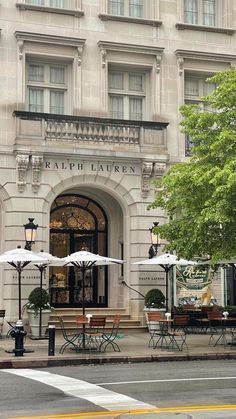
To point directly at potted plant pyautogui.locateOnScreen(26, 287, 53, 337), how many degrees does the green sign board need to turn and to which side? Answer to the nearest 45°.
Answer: approximately 45° to its right

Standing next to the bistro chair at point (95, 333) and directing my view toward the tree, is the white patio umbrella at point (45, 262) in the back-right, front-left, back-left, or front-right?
back-left

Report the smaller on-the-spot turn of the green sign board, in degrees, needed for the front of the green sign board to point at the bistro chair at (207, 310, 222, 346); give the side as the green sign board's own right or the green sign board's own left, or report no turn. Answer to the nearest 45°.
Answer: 0° — it already faces it

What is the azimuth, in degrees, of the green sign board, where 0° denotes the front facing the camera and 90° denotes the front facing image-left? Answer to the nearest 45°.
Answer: approximately 0°

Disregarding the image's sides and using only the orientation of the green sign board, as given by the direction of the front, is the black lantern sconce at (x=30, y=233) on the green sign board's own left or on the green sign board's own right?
on the green sign board's own right
